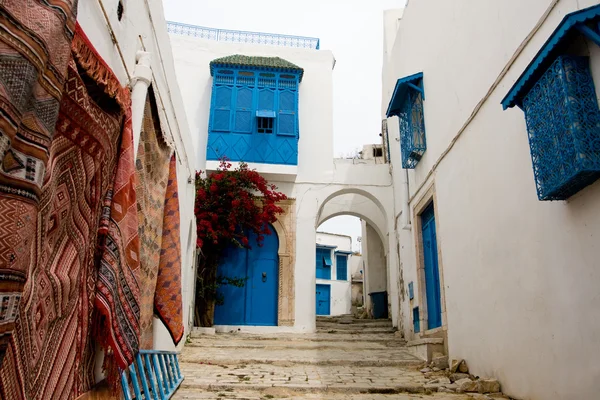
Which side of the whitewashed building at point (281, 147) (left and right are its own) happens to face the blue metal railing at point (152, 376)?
front

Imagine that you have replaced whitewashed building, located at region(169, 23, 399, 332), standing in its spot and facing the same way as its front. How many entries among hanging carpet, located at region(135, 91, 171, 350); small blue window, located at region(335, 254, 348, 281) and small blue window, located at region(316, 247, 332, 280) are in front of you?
1

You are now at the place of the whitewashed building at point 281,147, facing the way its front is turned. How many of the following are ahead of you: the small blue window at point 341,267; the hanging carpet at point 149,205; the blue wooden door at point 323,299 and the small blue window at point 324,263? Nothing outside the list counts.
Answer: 1

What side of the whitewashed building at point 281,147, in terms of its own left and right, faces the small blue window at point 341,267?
back

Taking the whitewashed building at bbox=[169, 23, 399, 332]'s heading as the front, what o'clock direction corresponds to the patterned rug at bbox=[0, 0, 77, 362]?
The patterned rug is roughly at 12 o'clock from the whitewashed building.

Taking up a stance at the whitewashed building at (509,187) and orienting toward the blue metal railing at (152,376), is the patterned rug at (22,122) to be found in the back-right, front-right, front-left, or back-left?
front-left

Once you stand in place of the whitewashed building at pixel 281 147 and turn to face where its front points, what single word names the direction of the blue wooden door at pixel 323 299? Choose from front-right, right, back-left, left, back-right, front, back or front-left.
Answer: back

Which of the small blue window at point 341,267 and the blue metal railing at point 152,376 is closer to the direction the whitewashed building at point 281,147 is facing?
the blue metal railing

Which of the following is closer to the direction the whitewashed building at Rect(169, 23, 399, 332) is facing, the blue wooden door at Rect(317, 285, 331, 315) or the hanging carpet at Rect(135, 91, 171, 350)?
the hanging carpet

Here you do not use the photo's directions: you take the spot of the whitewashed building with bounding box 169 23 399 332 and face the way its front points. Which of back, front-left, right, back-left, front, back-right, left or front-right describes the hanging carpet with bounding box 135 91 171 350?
front

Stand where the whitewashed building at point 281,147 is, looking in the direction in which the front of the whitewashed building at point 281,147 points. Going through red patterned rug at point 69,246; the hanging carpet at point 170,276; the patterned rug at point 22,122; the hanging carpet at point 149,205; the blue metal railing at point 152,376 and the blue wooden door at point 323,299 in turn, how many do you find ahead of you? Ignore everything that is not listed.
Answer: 5

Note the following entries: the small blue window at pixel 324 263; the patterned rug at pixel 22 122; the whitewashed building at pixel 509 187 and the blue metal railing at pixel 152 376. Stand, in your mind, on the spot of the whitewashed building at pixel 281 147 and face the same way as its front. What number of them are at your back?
1

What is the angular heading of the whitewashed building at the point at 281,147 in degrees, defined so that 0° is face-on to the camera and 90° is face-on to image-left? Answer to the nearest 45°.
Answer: approximately 0°

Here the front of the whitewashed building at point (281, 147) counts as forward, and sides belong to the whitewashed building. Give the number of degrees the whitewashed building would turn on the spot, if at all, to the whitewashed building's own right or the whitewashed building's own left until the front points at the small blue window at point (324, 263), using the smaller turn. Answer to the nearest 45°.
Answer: approximately 180°

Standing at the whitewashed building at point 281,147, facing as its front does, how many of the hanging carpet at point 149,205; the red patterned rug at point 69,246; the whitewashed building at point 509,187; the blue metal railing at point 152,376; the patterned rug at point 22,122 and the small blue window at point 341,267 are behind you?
1
